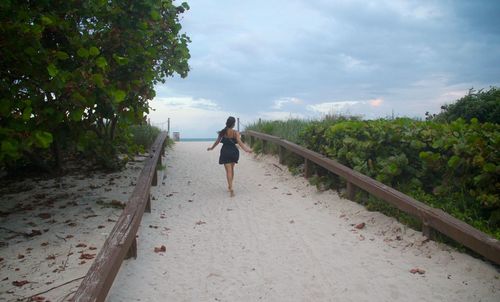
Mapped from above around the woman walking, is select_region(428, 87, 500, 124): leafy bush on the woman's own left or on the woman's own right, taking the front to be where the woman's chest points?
on the woman's own right

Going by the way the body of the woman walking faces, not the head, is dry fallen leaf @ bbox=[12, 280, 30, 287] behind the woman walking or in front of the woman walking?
behind

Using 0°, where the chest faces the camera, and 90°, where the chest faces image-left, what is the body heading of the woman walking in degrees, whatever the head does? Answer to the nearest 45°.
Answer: approximately 180°

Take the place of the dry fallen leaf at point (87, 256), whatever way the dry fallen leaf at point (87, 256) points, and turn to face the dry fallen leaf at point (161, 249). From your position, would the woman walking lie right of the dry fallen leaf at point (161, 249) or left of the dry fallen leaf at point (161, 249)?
left

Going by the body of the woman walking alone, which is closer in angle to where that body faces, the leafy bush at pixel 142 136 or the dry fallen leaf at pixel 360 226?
the leafy bush

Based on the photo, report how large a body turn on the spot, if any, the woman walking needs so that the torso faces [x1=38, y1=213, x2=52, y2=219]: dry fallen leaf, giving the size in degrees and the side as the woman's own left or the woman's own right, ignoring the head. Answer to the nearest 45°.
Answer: approximately 135° to the woman's own left

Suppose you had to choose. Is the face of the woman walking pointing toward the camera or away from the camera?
away from the camera
